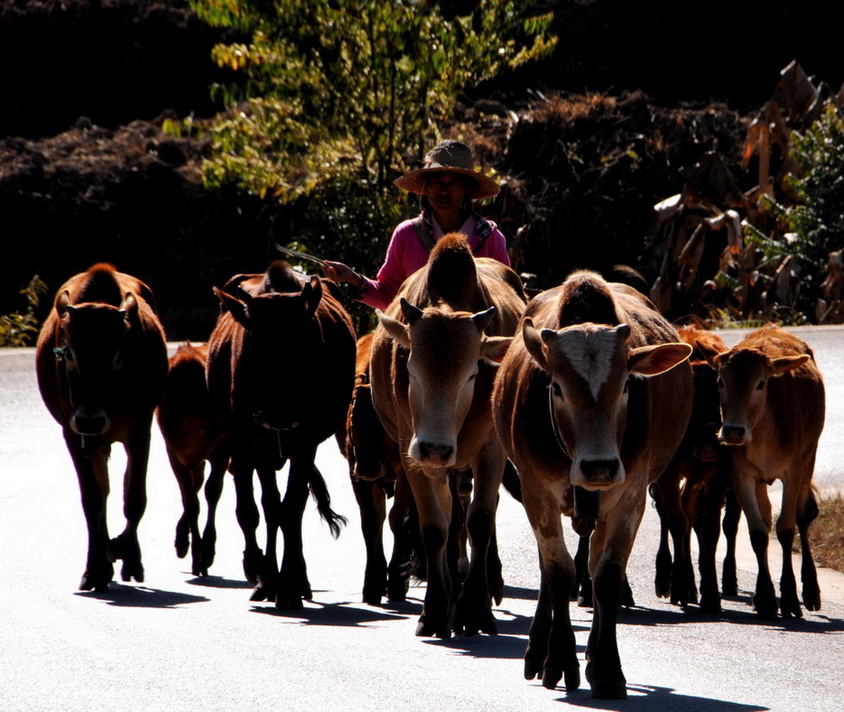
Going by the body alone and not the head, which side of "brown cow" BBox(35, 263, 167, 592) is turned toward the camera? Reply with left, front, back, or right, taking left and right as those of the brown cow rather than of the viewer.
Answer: front

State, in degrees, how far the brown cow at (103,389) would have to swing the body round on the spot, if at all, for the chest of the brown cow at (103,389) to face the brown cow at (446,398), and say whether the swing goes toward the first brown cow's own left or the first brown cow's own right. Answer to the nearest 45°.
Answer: approximately 45° to the first brown cow's own left

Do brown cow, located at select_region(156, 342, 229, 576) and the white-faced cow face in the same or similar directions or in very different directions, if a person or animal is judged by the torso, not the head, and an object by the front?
same or similar directions

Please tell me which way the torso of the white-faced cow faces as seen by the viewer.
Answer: toward the camera

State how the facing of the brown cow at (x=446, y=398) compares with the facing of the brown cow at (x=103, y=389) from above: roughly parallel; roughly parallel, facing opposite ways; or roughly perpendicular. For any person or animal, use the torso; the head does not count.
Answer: roughly parallel

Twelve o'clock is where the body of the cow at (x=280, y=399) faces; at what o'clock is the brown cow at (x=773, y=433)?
The brown cow is roughly at 9 o'clock from the cow.

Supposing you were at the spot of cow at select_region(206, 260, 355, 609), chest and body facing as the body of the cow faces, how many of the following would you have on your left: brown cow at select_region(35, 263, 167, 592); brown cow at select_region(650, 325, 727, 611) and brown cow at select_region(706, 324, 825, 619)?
2

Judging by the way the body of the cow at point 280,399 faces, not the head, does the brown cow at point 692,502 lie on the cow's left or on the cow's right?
on the cow's left

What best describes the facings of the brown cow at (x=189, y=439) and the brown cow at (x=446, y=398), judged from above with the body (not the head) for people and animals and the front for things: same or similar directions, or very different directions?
same or similar directions

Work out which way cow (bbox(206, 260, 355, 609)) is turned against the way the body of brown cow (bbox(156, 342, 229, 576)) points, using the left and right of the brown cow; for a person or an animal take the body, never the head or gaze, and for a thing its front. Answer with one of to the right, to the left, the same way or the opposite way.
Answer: the same way

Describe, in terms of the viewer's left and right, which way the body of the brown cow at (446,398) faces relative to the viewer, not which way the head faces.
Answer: facing the viewer

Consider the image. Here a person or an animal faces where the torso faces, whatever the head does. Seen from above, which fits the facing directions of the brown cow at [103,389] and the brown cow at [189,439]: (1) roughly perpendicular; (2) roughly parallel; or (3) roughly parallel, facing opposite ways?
roughly parallel

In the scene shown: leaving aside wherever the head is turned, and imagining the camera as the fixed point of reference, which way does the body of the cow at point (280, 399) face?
toward the camera
